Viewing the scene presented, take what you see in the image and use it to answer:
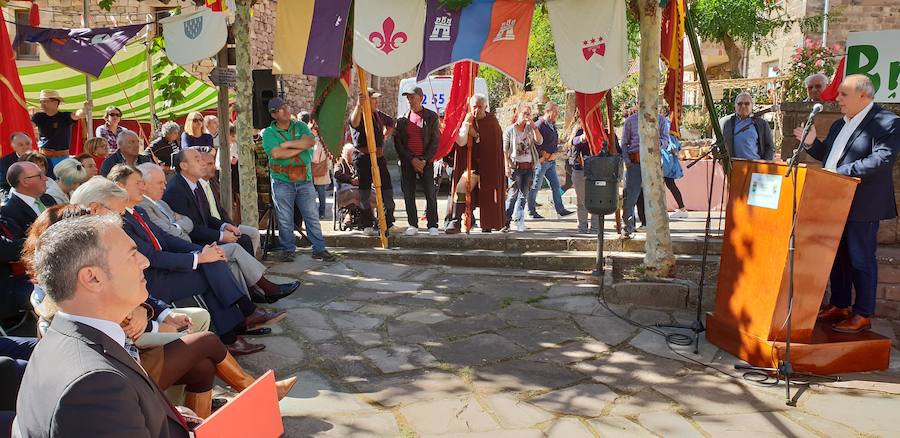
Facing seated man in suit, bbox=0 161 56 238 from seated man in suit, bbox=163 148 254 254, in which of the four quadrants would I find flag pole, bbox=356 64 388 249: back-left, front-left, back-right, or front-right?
back-right

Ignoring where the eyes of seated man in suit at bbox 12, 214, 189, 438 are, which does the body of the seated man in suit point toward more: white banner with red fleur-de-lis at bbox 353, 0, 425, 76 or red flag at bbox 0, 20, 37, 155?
the white banner with red fleur-de-lis

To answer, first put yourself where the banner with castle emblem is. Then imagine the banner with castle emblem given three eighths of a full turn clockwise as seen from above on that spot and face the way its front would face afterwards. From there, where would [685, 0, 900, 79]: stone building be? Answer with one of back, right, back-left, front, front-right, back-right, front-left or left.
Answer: right

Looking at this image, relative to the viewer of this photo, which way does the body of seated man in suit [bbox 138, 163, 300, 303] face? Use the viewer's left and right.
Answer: facing to the right of the viewer

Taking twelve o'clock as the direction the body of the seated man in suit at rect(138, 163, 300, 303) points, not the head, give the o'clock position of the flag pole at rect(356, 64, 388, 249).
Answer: The flag pole is roughly at 10 o'clock from the seated man in suit.

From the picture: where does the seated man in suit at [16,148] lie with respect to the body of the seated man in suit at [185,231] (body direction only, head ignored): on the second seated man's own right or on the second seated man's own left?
on the second seated man's own left

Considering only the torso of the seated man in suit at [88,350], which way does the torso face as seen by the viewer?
to the viewer's right
